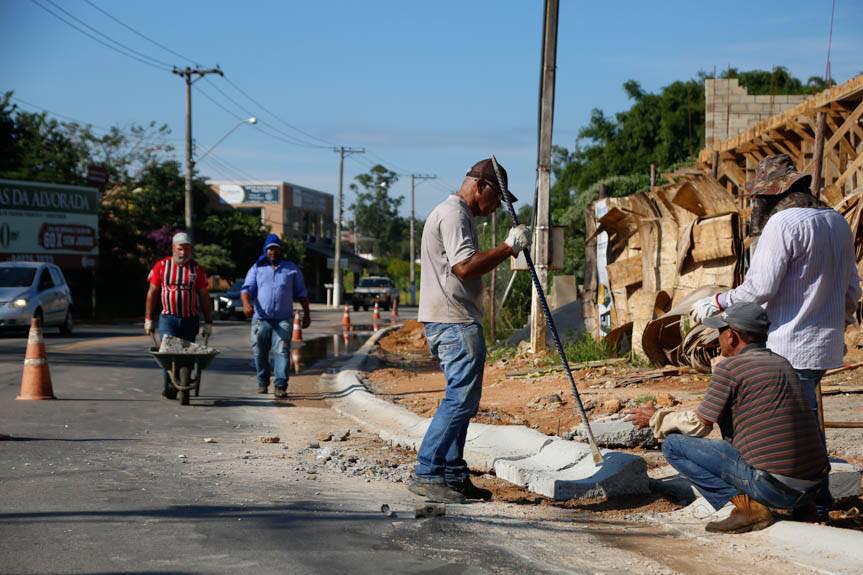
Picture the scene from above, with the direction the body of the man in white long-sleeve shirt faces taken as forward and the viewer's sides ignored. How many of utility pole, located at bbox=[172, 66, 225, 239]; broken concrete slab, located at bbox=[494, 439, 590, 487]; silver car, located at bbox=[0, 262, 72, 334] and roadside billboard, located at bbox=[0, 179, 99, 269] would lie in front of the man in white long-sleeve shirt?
4

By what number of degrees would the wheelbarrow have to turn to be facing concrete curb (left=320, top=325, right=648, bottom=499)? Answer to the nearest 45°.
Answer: approximately 45° to its left

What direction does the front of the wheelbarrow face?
toward the camera

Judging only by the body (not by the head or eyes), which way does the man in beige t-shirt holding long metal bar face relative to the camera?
to the viewer's right

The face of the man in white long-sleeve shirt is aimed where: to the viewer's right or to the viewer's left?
to the viewer's left

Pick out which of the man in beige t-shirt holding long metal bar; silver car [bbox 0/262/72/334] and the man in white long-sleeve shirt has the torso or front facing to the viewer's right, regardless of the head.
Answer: the man in beige t-shirt holding long metal bar

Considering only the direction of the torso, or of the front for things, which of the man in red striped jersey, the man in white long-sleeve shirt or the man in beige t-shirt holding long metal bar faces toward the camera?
the man in red striped jersey

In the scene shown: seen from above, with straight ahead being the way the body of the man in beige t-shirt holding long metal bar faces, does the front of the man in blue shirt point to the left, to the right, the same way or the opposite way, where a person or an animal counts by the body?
to the right

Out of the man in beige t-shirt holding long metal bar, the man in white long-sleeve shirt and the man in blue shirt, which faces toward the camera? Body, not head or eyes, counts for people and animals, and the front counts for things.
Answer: the man in blue shirt

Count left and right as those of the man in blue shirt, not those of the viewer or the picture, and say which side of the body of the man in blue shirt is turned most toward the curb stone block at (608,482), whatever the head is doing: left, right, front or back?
front

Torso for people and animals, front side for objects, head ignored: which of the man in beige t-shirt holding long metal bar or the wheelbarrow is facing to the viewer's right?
the man in beige t-shirt holding long metal bar

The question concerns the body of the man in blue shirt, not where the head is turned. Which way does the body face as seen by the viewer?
toward the camera

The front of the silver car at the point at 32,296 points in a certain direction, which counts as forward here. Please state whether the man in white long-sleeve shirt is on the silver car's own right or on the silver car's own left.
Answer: on the silver car's own left

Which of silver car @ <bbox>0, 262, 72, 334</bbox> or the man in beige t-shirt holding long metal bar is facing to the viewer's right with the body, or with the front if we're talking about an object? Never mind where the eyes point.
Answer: the man in beige t-shirt holding long metal bar

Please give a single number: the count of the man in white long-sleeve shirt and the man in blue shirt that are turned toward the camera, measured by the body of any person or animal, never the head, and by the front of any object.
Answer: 1

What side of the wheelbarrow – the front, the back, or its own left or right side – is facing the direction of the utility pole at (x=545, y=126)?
left

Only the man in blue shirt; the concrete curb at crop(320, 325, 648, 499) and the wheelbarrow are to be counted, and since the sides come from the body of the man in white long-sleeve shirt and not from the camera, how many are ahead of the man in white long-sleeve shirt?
3

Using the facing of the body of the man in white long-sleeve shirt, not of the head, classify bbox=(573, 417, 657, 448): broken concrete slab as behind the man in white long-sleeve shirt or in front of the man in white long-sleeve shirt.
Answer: in front

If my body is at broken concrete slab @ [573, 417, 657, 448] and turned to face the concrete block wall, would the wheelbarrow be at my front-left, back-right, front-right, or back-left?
front-left

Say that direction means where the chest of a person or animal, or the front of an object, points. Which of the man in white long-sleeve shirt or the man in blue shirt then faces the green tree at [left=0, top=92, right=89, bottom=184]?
the man in white long-sleeve shirt
